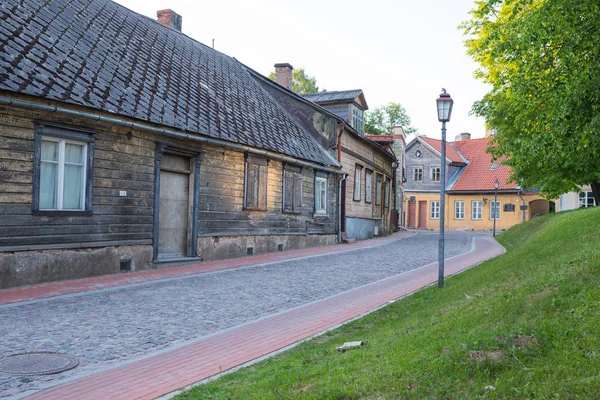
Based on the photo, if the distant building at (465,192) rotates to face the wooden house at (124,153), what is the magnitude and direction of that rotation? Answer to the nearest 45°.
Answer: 0° — it already faces it

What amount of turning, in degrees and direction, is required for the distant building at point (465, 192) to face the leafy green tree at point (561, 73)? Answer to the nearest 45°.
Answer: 0° — it already faces it

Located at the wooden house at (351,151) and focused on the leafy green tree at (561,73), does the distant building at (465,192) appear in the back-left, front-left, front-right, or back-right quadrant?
back-left

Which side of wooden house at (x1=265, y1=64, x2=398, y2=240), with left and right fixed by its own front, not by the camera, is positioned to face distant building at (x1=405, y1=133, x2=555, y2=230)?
left

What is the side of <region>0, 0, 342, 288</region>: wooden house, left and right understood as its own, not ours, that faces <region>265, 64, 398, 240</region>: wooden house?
left

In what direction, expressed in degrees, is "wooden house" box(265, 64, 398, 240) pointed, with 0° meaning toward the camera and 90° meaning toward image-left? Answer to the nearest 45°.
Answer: approximately 315°

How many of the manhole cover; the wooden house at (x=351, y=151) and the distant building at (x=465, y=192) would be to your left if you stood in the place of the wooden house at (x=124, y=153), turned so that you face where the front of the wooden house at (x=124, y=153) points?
2

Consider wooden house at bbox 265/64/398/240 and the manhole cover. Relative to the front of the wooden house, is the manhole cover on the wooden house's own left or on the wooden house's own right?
on the wooden house's own right

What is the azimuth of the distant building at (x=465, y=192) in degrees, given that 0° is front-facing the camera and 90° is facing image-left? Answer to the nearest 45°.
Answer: approximately 0°

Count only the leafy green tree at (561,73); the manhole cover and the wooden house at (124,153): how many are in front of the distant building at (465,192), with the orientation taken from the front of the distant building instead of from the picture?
3

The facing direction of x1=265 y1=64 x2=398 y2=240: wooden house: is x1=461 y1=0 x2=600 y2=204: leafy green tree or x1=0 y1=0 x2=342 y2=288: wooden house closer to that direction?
the leafy green tree
